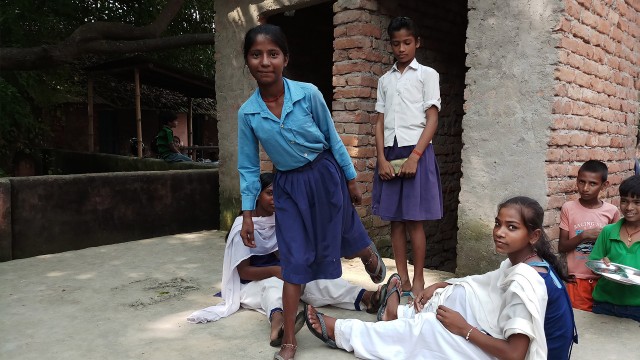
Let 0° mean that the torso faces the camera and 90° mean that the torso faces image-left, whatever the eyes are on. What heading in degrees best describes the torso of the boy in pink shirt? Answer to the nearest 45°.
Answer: approximately 0°

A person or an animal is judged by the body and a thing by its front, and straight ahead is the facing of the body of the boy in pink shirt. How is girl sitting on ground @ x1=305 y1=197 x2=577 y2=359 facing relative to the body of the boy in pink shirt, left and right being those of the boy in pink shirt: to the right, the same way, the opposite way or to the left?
to the right

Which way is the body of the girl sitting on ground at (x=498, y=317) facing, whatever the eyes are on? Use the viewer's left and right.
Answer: facing to the left of the viewer

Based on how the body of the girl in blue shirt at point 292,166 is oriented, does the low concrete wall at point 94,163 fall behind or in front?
behind

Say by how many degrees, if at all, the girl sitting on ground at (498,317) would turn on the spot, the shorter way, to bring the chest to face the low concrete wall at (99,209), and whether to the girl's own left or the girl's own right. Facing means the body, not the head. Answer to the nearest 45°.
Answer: approximately 45° to the girl's own right

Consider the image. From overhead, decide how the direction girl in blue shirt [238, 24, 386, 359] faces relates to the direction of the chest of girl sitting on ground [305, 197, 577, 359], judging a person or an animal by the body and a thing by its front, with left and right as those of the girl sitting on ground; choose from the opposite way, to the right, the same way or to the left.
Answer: to the left

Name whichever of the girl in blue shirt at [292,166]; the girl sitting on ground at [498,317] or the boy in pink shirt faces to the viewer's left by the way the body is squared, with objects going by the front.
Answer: the girl sitting on ground
